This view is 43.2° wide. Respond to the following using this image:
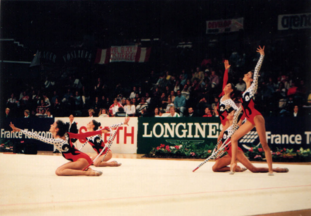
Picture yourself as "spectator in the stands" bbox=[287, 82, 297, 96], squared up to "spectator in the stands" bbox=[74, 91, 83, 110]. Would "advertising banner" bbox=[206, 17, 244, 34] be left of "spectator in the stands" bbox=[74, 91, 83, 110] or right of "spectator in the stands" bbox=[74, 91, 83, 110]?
right

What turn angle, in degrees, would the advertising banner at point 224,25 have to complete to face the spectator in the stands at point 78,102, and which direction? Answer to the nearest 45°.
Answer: approximately 45° to its right

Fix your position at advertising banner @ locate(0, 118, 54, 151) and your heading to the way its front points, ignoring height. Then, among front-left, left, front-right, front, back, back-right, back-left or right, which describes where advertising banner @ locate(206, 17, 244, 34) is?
left

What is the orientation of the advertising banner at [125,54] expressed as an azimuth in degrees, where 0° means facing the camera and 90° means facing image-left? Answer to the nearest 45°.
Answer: approximately 0°

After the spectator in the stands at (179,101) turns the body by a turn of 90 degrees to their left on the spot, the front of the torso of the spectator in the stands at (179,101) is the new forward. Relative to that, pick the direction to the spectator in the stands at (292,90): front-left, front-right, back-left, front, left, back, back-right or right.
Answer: front

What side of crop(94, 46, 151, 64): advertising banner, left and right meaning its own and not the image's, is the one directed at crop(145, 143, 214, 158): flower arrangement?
front

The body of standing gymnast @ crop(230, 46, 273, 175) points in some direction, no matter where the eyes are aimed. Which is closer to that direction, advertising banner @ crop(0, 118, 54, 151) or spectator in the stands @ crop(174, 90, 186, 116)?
the advertising banner
